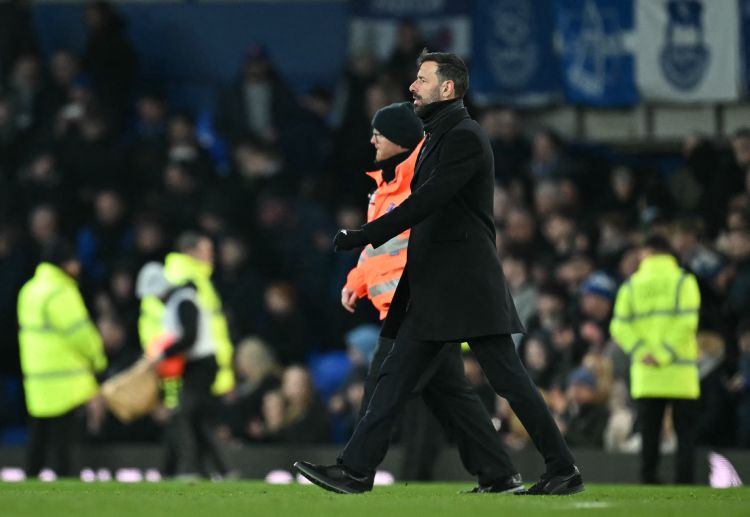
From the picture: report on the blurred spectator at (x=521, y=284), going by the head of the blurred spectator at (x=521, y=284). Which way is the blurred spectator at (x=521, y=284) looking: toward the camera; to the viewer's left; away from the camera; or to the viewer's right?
toward the camera

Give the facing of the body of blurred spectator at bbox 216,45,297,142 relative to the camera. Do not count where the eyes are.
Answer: toward the camera

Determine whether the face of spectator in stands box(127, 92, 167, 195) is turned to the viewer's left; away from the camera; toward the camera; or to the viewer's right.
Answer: toward the camera

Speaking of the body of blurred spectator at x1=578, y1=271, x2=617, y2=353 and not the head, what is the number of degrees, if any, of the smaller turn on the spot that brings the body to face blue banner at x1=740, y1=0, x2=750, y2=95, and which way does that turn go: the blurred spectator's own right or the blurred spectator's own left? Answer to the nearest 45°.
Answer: approximately 135° to the blurred spectator's own left

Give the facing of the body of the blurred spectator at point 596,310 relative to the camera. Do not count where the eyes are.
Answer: toward the camera

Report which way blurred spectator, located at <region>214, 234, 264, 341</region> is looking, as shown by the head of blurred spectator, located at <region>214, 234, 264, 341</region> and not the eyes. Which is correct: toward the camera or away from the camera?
toward the camera

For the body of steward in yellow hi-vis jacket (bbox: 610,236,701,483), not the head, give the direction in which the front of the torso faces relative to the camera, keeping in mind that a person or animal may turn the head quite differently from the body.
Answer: away from the camera

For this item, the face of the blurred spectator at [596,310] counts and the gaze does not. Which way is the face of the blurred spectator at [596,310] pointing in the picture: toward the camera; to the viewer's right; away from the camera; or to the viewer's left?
toward the camera

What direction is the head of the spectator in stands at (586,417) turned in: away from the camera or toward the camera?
toward the camera

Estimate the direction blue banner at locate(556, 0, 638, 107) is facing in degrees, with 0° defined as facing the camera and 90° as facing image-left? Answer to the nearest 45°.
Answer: approximately 0°

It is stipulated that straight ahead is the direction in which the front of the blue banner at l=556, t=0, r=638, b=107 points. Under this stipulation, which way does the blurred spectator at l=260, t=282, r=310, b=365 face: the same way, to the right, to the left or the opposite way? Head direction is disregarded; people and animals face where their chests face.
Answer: the same way

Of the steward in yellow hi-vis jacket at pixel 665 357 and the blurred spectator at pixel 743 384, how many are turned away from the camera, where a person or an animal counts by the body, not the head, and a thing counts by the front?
1

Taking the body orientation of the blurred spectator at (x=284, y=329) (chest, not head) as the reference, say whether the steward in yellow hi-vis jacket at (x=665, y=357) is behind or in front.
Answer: in front

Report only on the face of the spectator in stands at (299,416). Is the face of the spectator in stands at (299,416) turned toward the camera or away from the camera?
toward the camera

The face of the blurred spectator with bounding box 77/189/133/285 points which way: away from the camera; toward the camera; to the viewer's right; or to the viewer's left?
toward the camera

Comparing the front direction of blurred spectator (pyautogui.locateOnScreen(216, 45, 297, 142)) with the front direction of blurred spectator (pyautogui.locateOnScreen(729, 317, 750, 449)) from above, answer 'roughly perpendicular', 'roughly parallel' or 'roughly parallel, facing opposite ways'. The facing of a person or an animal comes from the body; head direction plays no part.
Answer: roughly parallel

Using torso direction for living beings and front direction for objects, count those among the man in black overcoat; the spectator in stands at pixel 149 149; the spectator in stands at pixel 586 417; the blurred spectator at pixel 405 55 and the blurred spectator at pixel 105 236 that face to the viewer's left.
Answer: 1

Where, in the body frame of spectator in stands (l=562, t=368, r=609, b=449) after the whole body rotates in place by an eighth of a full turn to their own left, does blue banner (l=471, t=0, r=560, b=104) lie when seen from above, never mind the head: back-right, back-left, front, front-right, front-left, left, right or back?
back-left

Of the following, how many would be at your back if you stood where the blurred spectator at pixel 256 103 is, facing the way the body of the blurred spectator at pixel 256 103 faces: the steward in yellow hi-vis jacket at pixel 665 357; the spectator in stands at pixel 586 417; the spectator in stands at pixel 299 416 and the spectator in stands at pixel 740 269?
0

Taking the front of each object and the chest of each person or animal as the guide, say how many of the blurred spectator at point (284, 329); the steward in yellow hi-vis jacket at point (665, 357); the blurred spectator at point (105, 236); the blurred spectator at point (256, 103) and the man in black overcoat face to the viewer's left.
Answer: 1

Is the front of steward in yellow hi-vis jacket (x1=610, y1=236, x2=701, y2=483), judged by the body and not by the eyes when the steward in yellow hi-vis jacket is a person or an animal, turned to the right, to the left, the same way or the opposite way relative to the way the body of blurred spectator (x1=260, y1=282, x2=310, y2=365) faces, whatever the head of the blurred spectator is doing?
the opposite way

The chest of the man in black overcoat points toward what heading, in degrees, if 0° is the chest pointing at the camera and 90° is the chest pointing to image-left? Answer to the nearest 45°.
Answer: approximately 90°
